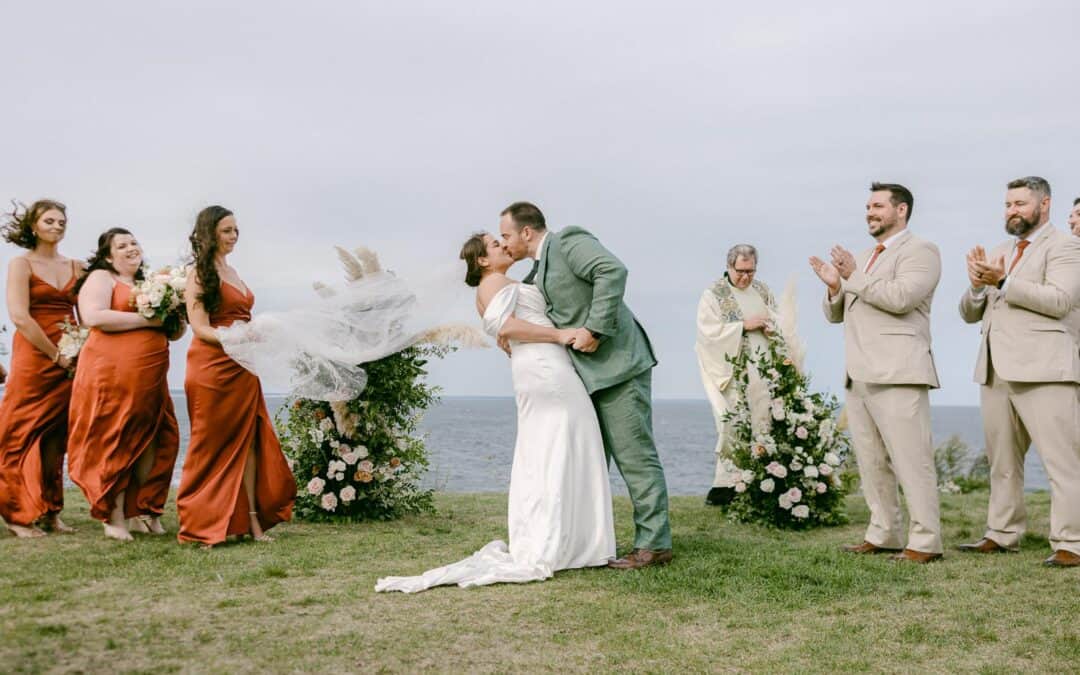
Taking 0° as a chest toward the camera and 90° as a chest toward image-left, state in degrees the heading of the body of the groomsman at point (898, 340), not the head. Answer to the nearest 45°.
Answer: approximately 45°

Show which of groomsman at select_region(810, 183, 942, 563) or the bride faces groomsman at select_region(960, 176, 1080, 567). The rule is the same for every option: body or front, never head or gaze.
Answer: the bride

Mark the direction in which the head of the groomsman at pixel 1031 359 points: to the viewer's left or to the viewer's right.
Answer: to the viewer's left

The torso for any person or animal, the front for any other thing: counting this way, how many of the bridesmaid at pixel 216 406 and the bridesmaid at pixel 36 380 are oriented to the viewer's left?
0

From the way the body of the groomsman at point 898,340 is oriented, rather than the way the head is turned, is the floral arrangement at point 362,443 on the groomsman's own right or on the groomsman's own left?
on the groomsman's own right

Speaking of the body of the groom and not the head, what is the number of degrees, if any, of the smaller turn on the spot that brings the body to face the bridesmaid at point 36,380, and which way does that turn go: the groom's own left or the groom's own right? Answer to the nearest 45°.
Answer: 0° — they already face them

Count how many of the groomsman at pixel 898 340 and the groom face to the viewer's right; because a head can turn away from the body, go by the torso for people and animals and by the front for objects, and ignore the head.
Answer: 0

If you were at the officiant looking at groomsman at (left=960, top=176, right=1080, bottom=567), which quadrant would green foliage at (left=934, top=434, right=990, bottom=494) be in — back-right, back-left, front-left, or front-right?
back-left

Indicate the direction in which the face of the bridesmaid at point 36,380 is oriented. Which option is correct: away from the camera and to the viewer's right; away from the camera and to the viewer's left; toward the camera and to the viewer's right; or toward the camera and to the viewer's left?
toward the camera and to the viewer's right

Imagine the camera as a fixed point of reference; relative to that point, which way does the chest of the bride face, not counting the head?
to the viewer's right

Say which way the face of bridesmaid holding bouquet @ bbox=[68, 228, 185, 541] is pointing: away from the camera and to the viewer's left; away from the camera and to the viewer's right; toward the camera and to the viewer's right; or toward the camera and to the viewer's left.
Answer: toward the camera and to the viewer's right

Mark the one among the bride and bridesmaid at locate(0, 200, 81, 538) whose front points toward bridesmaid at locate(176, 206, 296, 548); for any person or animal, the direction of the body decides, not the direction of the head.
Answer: bridesmaid at locate(0, 200, 81, 538)

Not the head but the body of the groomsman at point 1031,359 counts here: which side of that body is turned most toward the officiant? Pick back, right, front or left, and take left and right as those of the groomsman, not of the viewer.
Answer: right

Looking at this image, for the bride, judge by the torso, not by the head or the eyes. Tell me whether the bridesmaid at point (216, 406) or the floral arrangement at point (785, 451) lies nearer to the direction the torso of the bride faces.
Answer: the floral arrangement

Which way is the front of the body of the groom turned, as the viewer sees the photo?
to the viewer's left

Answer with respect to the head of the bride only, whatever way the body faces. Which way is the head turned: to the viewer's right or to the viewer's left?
to the viewer's right
